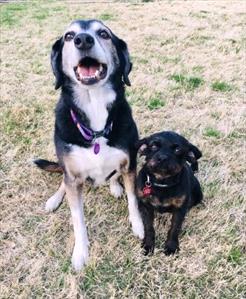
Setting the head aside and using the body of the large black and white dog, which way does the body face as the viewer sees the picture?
toward the camera

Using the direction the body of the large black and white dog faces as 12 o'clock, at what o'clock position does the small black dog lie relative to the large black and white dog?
The small black dog is roughly at 10 o'clock from the large black and white dog.
